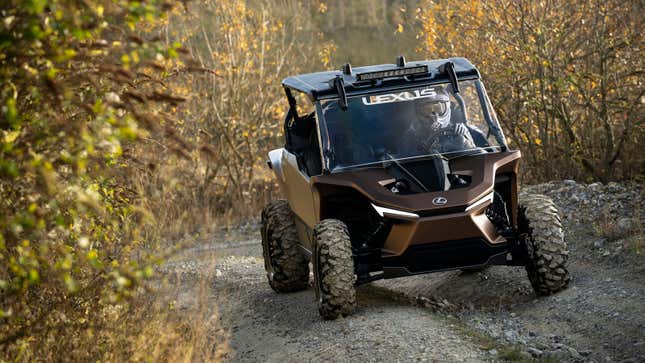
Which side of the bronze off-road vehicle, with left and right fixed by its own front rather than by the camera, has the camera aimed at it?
front
